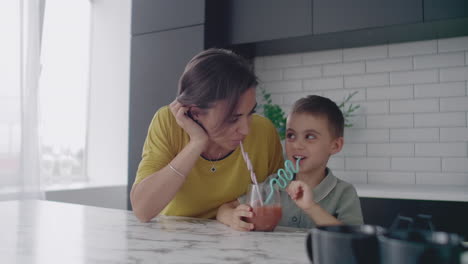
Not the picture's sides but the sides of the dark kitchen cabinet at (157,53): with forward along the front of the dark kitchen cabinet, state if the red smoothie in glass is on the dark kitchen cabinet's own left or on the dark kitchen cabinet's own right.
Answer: on the dark kitchen cabinet's own left

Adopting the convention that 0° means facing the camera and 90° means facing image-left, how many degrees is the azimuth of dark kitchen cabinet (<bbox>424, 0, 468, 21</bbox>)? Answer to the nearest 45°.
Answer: approximately 45°

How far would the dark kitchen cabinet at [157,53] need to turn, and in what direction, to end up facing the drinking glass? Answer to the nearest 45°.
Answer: approximately 45° to its left

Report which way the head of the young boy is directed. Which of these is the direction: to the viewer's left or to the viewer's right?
to the viewer's left

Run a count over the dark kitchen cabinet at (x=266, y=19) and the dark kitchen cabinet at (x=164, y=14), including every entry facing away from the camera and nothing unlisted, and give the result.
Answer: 0

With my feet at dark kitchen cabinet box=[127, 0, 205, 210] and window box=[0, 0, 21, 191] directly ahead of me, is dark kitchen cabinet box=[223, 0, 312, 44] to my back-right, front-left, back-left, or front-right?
back-left

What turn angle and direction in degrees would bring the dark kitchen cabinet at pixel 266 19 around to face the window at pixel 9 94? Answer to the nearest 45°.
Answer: approximately 45° to its right

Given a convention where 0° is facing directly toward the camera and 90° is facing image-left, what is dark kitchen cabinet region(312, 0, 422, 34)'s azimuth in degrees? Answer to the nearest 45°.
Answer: approximately 45°
